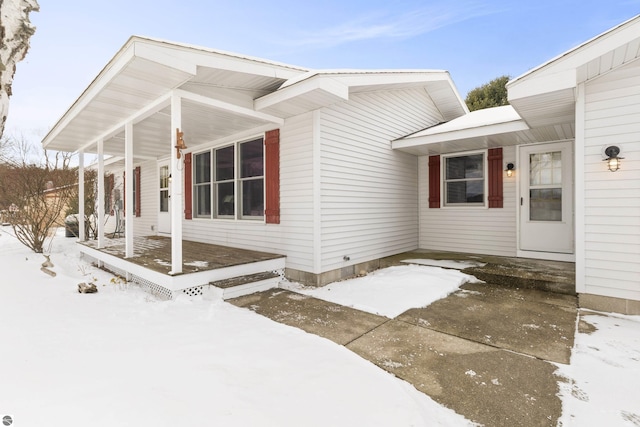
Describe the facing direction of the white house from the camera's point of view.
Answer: facing the viewer and to the left of the viewer
